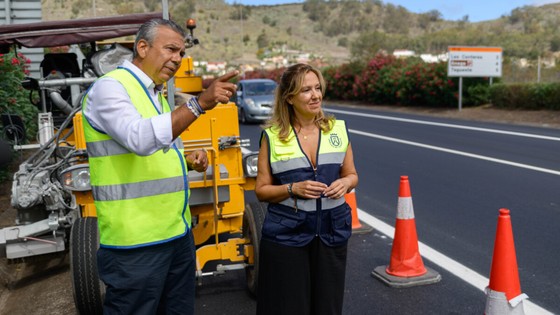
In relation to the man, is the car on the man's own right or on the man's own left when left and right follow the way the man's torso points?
on the man's own left

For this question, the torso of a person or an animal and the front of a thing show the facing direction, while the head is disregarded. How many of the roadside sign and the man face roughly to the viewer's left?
0

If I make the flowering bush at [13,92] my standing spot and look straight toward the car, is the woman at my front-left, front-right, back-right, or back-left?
back-right

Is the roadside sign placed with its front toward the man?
yes

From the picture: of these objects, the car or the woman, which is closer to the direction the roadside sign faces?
the woman

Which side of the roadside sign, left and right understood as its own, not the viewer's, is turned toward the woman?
front

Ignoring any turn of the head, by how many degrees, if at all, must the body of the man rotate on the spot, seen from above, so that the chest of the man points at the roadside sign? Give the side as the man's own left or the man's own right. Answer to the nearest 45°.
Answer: approximately 90° to the man's own left

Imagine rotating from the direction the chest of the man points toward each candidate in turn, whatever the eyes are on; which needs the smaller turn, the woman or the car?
the woman

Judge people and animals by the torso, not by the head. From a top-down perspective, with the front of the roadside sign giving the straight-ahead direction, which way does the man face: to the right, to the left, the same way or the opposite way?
to the left

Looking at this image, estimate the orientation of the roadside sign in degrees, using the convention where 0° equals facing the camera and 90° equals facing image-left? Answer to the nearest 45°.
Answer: approximately 0°

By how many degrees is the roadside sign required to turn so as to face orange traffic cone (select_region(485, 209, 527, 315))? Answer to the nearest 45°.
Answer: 0° — it already faces it

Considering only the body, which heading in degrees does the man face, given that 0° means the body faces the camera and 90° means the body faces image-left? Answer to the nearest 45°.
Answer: approximately 315°

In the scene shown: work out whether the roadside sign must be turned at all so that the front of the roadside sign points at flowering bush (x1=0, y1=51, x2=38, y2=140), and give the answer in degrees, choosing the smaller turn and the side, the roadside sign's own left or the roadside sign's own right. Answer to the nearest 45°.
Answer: approximately 45° to the roadside sign's own right
